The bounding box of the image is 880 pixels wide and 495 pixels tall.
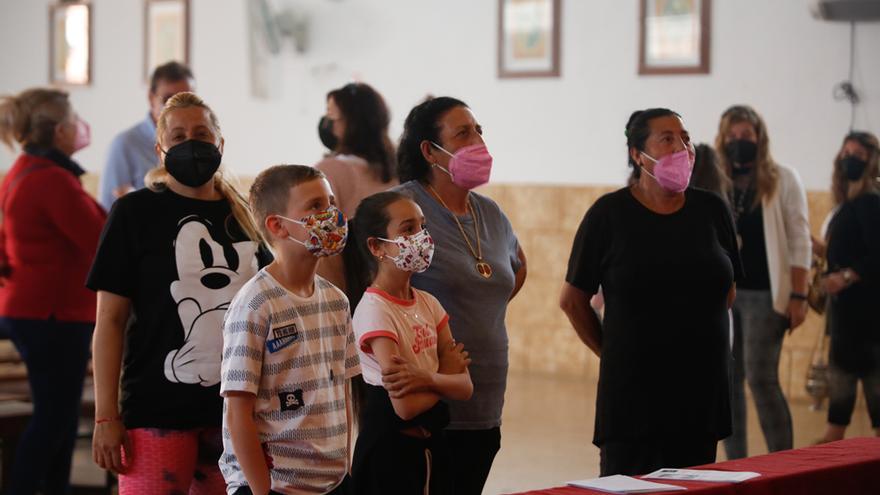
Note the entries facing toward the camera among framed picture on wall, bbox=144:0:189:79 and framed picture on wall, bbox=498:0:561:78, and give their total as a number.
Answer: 2

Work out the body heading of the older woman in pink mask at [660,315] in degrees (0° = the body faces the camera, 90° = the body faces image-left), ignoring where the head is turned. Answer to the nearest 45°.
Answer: approximately 315°

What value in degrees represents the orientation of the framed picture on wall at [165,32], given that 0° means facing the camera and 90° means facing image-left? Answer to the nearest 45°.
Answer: approximately 0°

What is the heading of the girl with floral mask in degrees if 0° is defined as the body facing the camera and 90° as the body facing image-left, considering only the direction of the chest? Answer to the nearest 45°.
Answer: approximately 315°

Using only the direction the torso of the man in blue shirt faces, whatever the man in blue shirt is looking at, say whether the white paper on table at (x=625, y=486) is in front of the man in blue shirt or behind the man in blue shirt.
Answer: in front

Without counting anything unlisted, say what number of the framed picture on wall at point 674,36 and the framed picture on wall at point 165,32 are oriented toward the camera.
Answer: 2

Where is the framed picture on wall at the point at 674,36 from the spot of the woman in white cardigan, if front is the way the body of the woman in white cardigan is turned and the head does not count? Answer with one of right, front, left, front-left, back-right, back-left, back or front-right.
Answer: back-right
